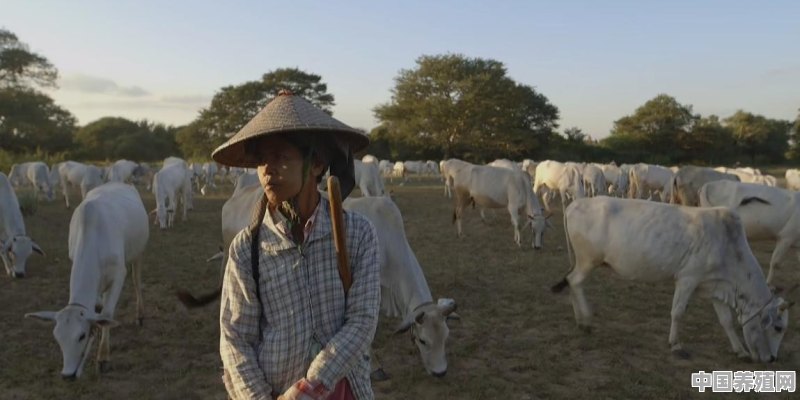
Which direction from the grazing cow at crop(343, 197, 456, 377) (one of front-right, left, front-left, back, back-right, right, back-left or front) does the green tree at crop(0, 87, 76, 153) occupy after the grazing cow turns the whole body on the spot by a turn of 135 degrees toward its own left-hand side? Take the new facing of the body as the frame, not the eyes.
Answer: front-left

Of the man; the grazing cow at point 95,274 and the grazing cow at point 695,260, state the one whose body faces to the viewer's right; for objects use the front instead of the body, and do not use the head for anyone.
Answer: the grazing cow at point 695,260

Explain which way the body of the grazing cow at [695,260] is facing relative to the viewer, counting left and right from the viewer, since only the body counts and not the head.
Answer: facing to the right of the viewer

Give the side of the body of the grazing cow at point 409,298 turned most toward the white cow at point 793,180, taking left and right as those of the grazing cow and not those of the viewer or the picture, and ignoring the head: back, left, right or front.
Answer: left

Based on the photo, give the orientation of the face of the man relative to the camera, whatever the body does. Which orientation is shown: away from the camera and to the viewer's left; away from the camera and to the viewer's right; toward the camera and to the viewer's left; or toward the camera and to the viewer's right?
toward the camera and to the viewer's left

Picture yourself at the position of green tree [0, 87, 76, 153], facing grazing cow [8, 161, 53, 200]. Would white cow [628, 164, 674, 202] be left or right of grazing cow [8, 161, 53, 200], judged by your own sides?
left

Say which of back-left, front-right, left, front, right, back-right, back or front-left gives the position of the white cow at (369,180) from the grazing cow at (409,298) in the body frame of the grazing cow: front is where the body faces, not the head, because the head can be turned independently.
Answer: back-left

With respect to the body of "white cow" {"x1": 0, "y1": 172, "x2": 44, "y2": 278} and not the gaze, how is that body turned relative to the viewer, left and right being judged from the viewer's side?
facing the viewer and to the right of the viewer

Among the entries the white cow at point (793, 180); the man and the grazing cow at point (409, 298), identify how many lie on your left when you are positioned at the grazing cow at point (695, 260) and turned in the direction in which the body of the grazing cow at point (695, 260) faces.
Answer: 1

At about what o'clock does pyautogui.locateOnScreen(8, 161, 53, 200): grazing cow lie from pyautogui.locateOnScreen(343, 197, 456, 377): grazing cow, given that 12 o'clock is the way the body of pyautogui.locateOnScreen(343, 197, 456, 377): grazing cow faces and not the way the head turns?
pyautogui.locateOnScreen(8, 161, 53, 200): grazing cow is roughly at 6 o'clock from pyautogui.locateOnScreen(343, 197, 456, 377): grazing cow.

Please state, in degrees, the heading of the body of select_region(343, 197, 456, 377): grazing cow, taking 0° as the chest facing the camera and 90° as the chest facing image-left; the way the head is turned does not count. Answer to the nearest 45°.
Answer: approximately 315°

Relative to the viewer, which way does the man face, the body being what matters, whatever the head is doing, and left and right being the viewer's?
facing the viewer and to the left of the viewer

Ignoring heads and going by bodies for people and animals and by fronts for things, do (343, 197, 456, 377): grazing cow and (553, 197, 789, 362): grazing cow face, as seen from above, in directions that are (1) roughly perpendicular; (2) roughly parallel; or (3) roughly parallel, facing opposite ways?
roughly parallel

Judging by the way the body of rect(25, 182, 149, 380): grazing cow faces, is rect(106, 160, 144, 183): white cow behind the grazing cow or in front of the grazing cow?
behind

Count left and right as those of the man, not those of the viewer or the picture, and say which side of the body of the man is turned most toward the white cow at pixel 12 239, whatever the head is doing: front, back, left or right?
back
